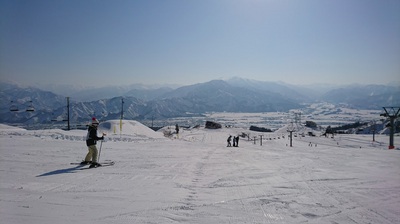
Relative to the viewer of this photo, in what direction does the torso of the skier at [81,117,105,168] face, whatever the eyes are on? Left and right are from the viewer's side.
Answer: facing to the right of the viewer
